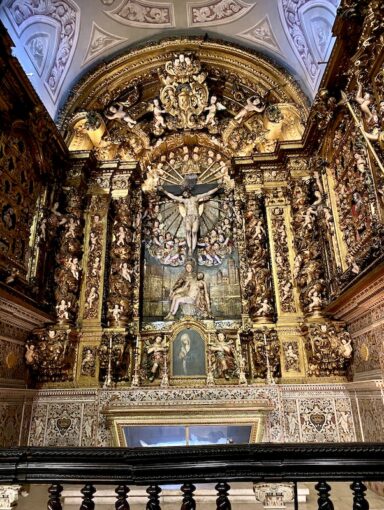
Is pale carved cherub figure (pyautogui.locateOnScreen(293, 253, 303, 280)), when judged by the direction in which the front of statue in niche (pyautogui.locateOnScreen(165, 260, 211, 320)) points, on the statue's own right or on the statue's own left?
on the statue's own left

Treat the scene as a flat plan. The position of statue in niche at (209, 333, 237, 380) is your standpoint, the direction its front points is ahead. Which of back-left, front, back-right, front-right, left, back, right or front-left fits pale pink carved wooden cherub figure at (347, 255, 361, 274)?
front-left

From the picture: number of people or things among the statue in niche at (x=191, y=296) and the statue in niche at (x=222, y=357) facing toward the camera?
2

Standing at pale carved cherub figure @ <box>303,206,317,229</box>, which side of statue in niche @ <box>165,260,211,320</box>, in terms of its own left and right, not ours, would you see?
left

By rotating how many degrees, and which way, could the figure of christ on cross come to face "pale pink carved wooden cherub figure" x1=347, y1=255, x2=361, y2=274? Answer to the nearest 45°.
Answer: approximately 45° to its left

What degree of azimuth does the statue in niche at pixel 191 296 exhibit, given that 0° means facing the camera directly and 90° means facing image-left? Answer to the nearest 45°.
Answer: approximately 0°

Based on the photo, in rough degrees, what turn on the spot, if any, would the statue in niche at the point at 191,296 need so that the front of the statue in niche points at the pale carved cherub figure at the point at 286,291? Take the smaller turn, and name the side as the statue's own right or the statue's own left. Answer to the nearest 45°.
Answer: approximately 90° to the statue's own left

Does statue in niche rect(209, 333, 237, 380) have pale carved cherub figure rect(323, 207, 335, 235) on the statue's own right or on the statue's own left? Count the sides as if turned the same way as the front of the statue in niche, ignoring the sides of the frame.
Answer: on the statue's own left
